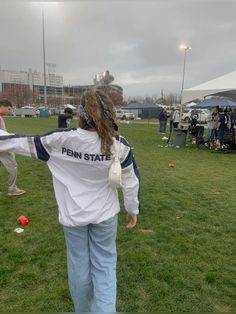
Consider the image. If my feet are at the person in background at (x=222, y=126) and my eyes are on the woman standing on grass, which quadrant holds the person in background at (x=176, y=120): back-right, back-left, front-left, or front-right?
back-right

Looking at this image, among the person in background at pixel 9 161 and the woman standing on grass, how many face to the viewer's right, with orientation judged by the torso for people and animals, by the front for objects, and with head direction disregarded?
1

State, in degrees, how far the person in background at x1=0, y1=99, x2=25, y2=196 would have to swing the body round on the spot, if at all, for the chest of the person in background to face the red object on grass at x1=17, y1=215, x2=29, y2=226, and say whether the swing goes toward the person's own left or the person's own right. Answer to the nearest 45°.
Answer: approximately 90° to the person's own right

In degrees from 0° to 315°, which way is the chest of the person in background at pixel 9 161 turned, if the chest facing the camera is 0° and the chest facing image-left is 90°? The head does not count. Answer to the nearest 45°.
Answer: approximately 270°

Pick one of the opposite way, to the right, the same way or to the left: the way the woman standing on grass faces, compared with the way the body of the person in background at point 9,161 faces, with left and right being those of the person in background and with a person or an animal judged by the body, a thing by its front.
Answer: to the left

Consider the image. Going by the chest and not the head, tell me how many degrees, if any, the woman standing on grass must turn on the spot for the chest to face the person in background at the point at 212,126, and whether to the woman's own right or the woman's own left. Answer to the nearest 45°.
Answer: approximately 45° to the woman's own right

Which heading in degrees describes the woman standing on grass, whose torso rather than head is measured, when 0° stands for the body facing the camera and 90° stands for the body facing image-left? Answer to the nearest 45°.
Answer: approximately 180°

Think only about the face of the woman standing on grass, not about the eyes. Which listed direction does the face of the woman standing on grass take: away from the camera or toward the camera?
away from the camera
